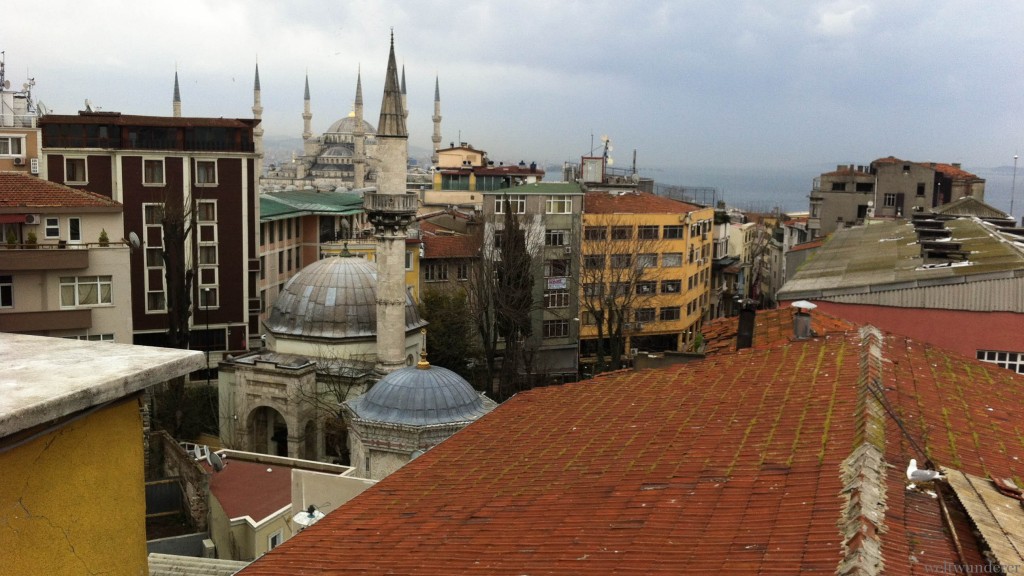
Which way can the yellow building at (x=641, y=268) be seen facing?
toward the camera

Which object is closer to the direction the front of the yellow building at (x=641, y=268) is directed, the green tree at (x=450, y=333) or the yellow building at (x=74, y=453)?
the yellow building

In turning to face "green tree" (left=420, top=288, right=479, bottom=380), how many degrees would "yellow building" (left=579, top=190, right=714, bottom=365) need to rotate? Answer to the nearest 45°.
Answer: approximately 45° to its right

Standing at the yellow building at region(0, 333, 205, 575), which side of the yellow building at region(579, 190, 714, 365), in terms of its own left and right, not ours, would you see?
front

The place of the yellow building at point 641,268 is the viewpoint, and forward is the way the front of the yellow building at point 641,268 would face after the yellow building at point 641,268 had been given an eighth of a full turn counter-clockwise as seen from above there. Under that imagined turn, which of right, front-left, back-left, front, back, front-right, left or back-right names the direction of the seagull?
front-right

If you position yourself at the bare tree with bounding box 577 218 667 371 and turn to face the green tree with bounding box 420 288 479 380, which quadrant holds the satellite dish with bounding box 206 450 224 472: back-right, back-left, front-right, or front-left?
front-left

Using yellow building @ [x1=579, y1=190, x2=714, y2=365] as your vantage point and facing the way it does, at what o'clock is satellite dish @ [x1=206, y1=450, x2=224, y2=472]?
The satellite dish is roughly at 1 o'clock from the yellow building.
